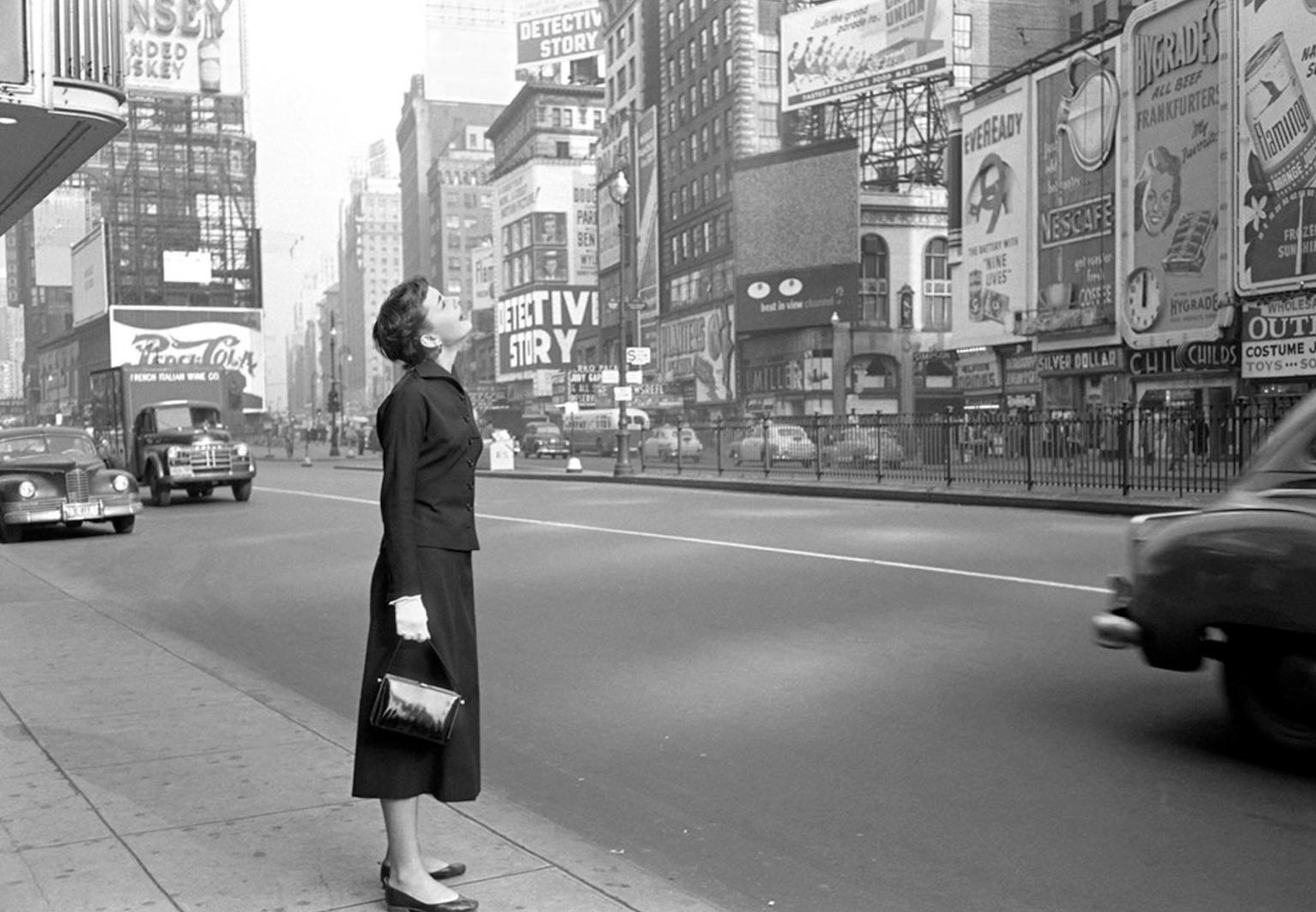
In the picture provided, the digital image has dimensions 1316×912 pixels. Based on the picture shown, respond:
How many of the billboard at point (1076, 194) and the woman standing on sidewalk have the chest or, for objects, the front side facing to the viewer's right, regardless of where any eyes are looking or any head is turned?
1

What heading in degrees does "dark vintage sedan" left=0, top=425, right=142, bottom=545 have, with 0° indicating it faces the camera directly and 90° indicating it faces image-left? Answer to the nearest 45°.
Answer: approximately 315°

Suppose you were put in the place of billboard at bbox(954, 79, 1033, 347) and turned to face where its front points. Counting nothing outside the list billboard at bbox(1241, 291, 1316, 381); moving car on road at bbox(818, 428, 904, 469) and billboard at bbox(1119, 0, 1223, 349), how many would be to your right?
0

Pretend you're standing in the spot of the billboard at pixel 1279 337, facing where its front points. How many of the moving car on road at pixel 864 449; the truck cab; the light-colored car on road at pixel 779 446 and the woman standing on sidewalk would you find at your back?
0

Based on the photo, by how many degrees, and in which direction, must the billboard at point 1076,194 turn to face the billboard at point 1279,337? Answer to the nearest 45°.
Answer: approximately 90° to its left

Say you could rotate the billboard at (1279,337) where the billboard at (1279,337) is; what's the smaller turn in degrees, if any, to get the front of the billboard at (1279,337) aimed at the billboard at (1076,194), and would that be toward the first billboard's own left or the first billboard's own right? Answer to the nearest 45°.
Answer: approximately 90° to the first billboard's own right

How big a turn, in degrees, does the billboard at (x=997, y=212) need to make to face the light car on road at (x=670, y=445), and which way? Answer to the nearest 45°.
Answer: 0° — it already faces it

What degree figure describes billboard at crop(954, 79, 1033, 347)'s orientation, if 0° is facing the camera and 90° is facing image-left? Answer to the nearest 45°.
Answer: approximately 45°

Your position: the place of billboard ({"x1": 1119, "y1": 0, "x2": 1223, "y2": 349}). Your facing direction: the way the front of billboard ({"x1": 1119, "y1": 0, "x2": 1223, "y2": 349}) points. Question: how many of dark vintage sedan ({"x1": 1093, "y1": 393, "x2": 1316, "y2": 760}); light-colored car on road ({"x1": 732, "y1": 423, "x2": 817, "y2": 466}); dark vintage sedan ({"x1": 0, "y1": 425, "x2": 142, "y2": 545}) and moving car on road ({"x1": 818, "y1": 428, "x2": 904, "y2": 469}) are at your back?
0

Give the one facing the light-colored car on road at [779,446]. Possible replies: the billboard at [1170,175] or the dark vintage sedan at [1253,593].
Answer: the billboard

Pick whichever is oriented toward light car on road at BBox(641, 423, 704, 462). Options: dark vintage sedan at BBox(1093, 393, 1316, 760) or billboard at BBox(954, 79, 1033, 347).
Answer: the billboard

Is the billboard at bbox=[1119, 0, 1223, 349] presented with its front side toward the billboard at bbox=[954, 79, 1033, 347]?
no

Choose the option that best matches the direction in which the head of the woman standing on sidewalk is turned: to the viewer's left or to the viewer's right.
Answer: to the viewer's right

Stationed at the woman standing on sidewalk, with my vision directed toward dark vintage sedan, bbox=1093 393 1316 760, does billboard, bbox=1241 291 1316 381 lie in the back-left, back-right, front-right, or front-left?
front-left

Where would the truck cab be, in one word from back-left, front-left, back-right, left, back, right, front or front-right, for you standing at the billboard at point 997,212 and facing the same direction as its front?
front

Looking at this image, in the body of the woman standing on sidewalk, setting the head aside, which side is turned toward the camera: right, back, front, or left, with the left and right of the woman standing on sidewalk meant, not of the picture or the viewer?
right

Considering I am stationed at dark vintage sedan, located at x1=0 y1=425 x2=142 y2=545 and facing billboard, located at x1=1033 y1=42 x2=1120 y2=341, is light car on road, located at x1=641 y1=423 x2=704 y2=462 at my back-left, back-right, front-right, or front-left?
front-left
